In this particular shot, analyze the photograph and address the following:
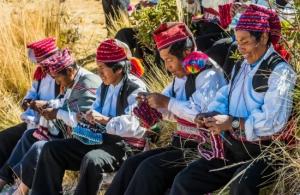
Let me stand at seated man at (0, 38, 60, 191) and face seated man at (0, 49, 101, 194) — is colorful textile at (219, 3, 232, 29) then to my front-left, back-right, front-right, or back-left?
front-left

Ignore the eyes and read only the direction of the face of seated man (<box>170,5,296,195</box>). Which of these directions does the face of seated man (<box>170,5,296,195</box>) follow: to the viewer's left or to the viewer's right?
to the viewer's left

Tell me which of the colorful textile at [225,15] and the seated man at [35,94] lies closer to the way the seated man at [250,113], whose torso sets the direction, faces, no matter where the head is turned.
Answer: the seated man

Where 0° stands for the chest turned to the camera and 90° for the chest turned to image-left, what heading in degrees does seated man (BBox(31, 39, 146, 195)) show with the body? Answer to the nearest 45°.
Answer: approximately 45°

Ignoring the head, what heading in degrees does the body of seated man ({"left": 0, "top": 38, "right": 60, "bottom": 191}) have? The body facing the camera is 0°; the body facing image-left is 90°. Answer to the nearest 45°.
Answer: approximately 45°

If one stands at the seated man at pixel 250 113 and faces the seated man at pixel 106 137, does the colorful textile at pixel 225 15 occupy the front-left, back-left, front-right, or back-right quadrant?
front-right

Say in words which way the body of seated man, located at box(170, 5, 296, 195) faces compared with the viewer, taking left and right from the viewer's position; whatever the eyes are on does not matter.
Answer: facing the viewer and to the left of the viewer

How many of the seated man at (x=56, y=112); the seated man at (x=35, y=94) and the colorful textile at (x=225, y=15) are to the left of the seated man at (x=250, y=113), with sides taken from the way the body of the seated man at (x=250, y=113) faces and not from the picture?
0

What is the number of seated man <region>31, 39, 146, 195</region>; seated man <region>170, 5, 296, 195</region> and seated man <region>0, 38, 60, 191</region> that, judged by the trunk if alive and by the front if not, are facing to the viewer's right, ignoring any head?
0

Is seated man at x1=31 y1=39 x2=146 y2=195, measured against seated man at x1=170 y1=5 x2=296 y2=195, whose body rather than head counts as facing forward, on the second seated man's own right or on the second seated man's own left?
on the second seated man's own right

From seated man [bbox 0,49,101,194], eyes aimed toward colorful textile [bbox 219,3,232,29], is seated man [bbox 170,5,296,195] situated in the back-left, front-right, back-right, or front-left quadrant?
front-right
